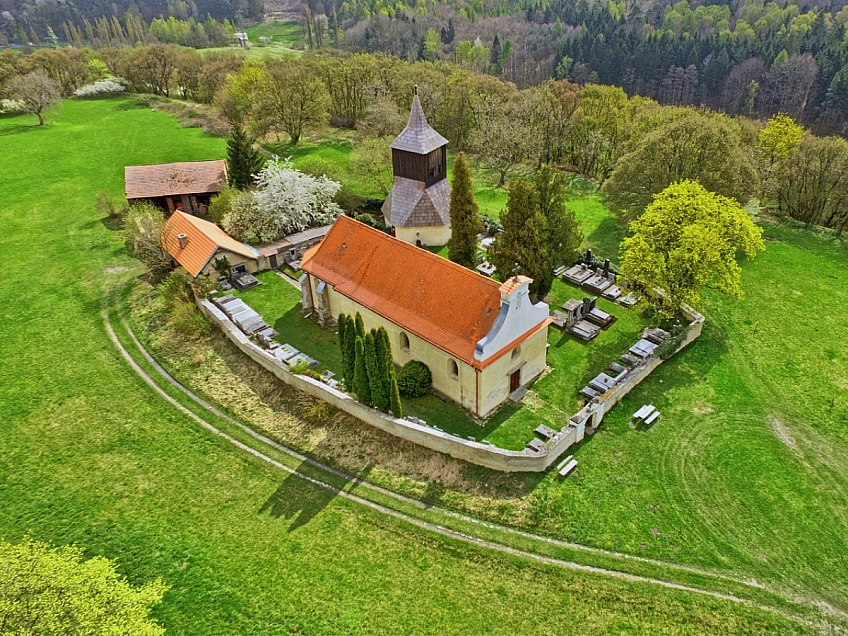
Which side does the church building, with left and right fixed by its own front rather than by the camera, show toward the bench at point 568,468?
front

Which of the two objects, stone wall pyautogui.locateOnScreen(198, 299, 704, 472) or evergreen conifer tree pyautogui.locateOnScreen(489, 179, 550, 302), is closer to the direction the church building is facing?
the stone wall

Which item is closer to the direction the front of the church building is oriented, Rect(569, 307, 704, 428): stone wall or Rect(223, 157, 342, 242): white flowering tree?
the stone wall

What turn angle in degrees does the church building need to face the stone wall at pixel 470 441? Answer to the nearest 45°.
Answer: approximately 45° to its right

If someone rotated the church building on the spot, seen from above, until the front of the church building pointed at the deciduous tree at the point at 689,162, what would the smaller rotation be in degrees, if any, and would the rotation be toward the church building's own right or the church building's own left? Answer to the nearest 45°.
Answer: approximately 90° to the church building's own left

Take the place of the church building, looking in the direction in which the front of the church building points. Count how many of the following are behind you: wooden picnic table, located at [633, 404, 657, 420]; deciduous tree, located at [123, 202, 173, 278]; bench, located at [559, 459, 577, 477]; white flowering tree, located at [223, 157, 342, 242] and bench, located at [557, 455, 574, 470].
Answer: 2

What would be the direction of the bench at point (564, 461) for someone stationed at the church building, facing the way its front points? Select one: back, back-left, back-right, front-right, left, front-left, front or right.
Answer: front

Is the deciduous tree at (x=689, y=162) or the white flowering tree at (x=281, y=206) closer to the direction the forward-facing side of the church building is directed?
the deciduous tree

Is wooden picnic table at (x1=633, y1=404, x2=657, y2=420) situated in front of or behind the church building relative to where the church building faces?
in front

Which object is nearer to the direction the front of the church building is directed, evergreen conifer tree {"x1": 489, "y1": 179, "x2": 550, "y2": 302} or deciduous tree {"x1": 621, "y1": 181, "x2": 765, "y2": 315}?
the deciduous tree

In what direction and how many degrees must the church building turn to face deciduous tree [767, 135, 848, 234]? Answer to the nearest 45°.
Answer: approximately 90° to its left

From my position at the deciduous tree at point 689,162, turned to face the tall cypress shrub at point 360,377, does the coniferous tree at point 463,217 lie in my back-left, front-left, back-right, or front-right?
front-right

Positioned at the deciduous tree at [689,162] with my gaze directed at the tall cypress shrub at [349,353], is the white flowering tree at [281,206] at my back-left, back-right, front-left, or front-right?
front-right

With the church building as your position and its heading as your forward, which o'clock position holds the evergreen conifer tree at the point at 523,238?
The evergreen conifer tree is roughly at 9 o'clock from the church building.

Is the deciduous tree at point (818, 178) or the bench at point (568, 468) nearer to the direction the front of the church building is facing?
the bench

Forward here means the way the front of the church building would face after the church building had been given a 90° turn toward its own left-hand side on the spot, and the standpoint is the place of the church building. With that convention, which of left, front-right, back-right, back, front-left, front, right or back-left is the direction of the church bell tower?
front-left

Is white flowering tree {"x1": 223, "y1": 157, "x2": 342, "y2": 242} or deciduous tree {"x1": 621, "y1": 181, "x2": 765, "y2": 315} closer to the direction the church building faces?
the deciduous tree

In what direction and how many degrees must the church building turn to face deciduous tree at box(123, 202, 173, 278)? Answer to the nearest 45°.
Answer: approximately 180°

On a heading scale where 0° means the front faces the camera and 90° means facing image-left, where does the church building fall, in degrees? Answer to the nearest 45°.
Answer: approximately 315°
